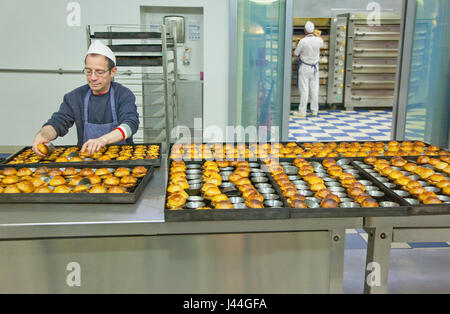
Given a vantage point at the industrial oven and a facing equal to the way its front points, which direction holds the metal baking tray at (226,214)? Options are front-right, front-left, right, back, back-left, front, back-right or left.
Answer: front

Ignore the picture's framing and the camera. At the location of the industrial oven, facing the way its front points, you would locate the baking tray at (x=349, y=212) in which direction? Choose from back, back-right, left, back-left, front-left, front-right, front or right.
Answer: front

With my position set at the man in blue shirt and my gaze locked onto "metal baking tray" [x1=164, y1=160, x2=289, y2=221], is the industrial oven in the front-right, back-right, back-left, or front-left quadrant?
back-left

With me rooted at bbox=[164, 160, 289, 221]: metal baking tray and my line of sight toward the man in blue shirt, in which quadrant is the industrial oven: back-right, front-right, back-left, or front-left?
front-right

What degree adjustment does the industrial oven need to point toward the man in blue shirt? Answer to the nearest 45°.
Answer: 0° — it already faces them

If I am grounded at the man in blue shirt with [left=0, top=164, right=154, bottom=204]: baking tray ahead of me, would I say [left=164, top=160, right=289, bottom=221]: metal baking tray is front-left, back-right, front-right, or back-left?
front-left

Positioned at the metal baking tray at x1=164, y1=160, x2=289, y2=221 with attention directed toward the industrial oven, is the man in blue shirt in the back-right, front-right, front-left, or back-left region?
front-left

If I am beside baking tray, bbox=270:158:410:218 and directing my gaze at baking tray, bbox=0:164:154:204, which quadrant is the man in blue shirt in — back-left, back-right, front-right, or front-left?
front-right

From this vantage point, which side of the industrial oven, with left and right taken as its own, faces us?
front

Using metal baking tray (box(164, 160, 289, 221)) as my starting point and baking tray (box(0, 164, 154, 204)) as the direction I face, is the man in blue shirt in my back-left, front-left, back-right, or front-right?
front-right

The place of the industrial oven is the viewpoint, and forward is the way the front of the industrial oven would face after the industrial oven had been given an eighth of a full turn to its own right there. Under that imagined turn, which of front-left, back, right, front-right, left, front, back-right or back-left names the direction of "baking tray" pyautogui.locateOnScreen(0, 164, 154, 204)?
front-left
